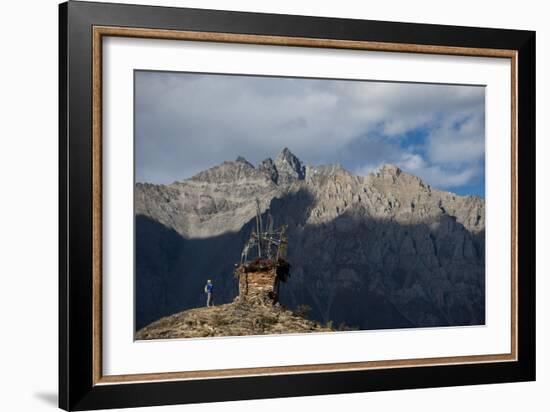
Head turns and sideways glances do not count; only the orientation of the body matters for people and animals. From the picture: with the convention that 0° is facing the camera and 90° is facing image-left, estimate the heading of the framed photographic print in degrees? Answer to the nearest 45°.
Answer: approximately 315°
